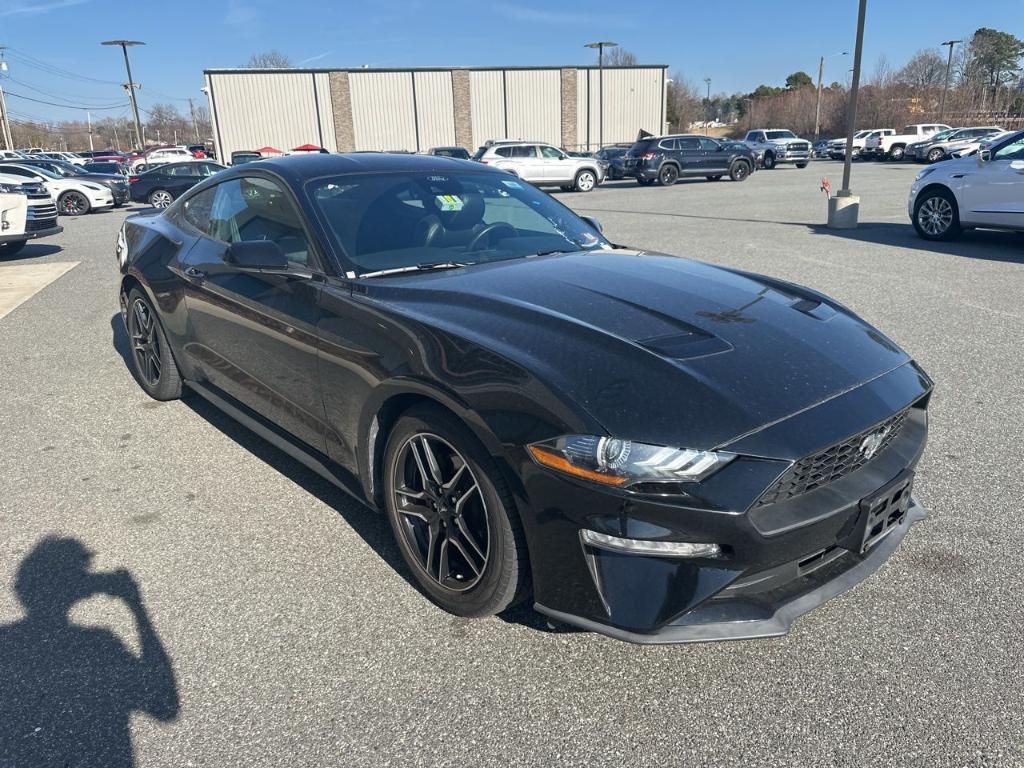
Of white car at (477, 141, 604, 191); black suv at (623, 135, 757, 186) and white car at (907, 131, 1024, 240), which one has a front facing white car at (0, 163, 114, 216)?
white car at (907, 131, 1024, 240)

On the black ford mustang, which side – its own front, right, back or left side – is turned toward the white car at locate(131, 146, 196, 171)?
back

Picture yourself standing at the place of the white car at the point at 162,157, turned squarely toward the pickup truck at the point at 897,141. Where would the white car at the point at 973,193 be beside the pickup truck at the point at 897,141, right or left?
right

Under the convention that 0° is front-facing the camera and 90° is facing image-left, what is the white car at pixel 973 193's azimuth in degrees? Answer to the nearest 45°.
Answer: approximately 90°

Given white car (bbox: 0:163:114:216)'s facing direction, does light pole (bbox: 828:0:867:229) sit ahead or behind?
ahead

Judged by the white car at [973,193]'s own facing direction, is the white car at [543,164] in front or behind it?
in front

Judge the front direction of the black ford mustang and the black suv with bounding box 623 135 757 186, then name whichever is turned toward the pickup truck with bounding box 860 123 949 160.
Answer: the black suv

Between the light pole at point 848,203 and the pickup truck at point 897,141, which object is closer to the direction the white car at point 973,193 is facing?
the light pole

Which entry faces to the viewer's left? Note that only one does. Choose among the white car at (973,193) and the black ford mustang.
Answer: the white car

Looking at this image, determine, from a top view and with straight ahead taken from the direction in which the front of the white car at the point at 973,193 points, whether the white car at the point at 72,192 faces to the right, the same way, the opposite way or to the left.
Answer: the opposite way

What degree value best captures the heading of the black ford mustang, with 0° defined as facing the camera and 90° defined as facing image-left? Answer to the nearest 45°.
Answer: approximately 315°

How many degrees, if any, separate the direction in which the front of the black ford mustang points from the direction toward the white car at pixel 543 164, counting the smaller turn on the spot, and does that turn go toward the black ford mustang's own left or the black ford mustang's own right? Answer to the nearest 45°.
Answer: approximately 135° to the black ford mustang's own left

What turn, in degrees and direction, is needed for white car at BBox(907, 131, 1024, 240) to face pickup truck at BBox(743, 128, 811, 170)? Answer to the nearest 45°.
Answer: approximately 90° to its right
